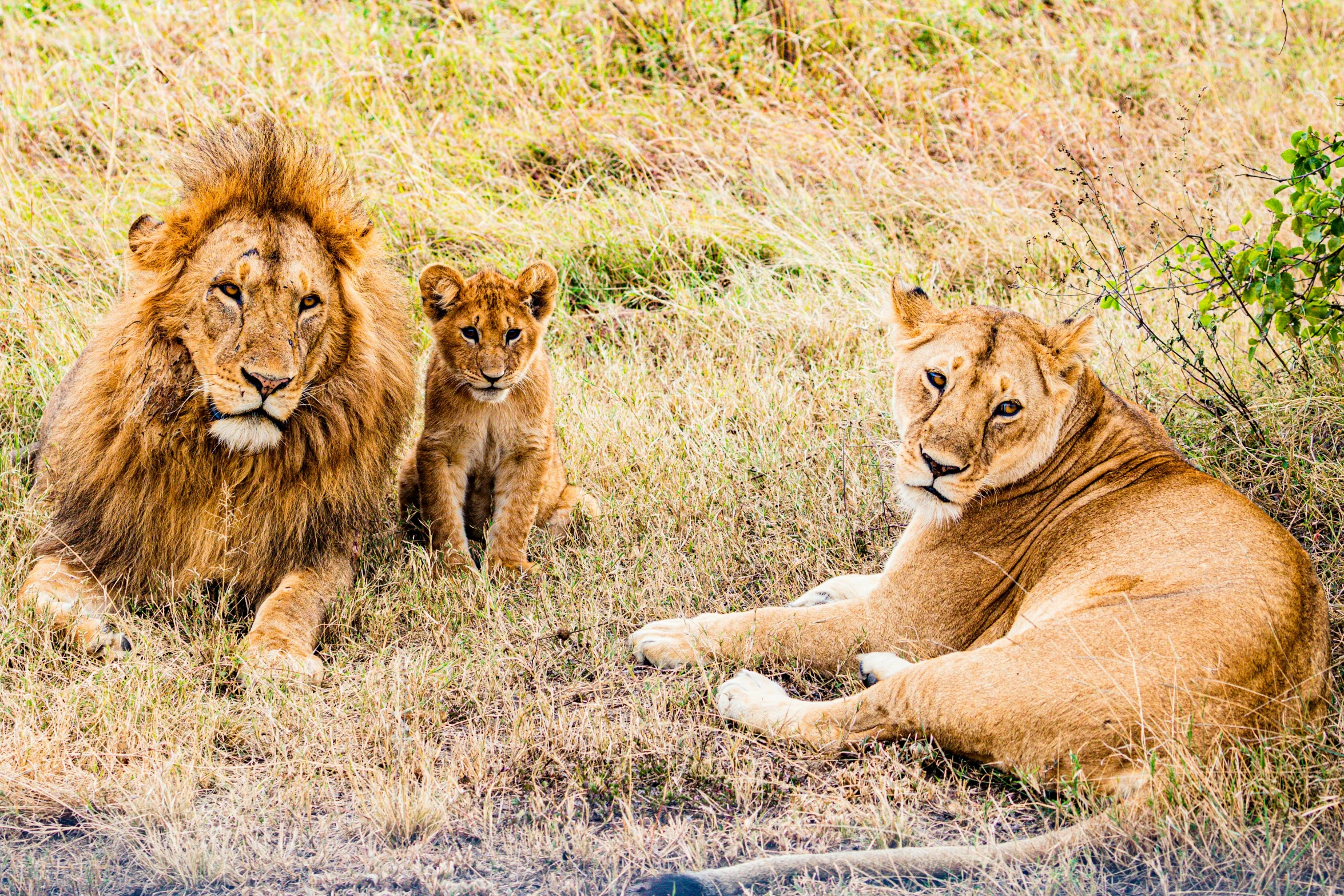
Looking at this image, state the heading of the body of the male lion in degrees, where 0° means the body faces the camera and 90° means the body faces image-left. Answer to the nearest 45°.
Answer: approximately 0°

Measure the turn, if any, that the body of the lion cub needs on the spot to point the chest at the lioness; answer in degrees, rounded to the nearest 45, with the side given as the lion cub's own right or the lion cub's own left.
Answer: approximately 45° to the lion cub's own left

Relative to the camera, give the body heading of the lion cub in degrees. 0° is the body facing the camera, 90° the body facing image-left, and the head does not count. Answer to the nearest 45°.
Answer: approximately 0°

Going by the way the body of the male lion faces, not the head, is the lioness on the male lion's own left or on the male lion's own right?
on the male lion's own left

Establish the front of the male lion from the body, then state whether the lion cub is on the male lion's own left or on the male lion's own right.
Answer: on the male lion's own left

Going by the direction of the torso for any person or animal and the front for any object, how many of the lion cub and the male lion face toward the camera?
2

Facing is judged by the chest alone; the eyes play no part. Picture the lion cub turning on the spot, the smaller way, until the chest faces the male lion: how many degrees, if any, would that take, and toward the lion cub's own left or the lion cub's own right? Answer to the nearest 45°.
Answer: approximately 45° to the lion cub's own right

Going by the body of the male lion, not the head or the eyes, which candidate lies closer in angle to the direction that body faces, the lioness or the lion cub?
the lioness
